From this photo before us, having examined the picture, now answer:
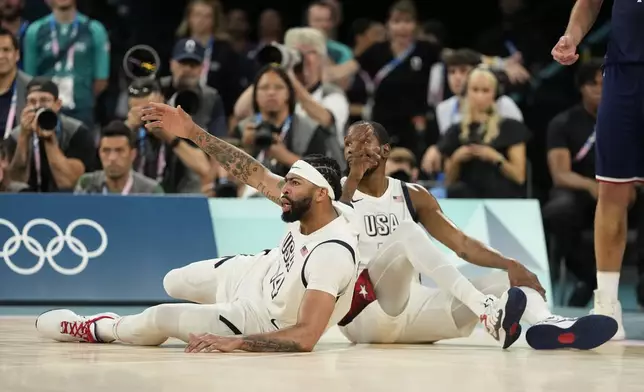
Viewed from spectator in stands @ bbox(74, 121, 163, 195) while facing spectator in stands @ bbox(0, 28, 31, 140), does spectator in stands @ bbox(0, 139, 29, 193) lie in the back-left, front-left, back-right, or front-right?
front-left

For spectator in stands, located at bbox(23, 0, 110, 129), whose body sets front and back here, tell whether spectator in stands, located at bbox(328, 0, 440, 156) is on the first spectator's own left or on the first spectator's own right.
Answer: on the first spectator's own left

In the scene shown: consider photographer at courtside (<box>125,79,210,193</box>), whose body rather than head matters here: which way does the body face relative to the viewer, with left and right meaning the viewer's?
facing the viewer and to the left of the viewer

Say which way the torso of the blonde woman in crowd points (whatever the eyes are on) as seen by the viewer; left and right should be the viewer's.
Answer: facing the viewer

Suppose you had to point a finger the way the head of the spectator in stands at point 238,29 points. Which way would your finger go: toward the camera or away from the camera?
toward the camera

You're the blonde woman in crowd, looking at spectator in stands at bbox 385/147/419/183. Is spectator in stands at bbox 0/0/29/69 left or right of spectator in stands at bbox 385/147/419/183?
right

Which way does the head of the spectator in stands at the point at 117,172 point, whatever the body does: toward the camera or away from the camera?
toward the camera

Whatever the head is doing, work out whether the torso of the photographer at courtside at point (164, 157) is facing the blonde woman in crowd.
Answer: no

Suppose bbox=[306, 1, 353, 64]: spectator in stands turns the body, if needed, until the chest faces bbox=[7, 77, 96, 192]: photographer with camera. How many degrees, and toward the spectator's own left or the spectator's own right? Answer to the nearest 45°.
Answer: approximately 45° to the spectator's own right

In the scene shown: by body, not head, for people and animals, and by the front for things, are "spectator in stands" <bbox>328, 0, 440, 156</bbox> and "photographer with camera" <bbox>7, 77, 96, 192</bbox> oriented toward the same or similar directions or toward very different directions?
same or similar directions

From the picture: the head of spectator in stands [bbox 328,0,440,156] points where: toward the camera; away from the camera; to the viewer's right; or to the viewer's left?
toward the camera

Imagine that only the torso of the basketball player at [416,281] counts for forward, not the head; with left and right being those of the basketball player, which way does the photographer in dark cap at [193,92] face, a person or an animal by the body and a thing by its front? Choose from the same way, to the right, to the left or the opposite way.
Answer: the same way

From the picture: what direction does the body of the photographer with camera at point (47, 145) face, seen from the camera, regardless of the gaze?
toward the camera

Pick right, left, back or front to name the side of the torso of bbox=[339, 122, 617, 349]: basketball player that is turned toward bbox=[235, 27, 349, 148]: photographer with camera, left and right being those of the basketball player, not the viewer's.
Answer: back

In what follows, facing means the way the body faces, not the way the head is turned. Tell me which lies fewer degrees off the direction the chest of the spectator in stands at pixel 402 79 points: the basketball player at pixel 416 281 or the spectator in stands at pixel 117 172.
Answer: the basketball player

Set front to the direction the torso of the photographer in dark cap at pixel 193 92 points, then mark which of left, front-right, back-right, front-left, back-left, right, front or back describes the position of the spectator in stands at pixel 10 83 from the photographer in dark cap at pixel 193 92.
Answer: right

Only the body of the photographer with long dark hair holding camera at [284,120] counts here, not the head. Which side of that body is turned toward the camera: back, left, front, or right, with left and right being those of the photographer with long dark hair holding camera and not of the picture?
front

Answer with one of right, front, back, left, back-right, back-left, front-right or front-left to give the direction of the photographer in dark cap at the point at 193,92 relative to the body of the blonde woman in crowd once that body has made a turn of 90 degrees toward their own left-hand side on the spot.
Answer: back
